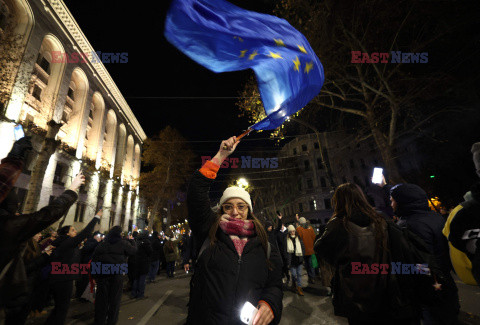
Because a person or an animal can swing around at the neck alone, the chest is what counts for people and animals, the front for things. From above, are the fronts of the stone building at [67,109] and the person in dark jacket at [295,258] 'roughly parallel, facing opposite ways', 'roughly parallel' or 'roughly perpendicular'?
roughly perpendicular

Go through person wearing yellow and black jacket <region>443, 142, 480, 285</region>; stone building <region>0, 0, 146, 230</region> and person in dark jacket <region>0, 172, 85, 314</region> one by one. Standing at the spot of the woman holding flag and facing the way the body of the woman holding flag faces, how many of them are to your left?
1

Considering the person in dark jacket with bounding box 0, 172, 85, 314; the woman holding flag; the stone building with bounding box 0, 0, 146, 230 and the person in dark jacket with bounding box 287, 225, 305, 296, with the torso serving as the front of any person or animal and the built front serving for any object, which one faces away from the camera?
the person in dark jacket with bounding box 0, 172, 85, 314

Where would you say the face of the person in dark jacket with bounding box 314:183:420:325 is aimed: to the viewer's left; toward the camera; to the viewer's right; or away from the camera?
away from the camera

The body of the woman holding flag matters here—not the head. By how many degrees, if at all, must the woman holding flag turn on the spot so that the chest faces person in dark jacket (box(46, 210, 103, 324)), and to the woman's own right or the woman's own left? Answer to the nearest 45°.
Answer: approximately 135° to the woman's own right

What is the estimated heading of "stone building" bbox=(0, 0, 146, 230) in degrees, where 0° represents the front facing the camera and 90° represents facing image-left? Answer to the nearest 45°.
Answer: approximately 315°

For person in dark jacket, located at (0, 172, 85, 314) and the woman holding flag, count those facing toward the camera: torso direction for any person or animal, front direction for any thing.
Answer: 1

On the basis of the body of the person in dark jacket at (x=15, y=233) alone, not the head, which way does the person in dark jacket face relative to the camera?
away from the camera

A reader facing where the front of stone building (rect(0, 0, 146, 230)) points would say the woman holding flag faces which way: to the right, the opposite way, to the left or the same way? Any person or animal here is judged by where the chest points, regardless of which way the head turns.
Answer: to the right
